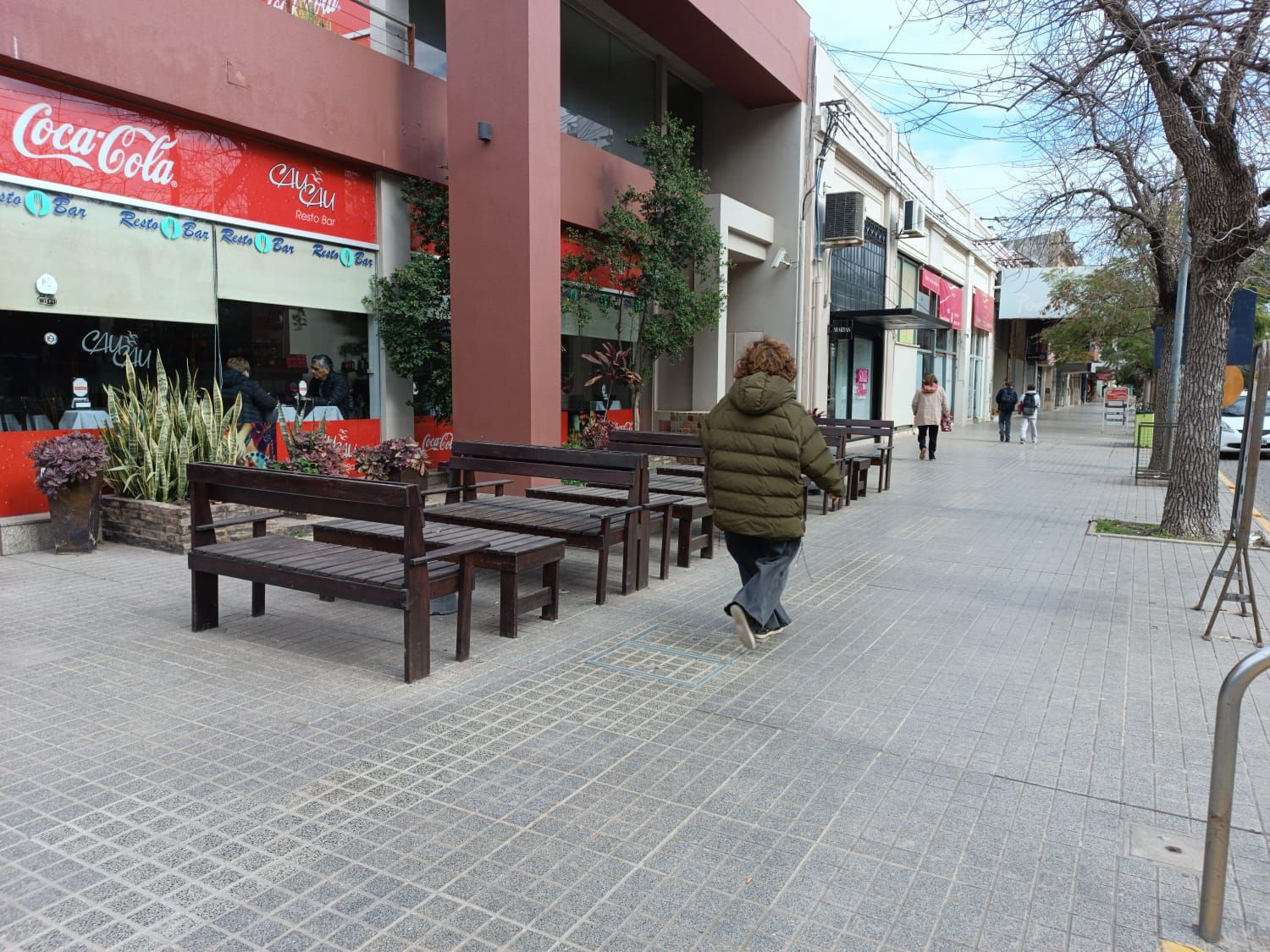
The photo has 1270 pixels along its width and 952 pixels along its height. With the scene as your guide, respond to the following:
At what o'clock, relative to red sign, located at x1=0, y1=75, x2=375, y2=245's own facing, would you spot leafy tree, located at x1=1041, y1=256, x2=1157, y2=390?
The leafy tree is roughly at 10 o'clock from the red sign.

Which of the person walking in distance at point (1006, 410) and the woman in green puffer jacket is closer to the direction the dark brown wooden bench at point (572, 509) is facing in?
the woman in green puffer jacket

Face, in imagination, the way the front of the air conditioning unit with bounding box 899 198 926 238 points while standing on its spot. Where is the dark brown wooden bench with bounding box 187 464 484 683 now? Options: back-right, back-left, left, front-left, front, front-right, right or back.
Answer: front-right

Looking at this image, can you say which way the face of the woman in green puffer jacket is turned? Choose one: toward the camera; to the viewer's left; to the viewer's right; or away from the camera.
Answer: away from the camera

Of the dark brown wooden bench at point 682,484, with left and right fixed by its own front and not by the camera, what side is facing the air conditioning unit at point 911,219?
back

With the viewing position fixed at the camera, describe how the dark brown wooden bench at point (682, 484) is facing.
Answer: facing the viewer and to the left of the viewer

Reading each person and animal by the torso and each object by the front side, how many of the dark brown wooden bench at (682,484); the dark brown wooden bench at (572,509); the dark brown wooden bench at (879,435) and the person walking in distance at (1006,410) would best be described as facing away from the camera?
1

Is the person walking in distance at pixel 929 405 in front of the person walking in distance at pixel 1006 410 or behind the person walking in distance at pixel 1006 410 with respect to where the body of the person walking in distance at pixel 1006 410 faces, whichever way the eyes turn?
behind

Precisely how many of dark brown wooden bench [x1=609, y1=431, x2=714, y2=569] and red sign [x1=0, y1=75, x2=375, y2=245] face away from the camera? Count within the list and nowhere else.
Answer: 0

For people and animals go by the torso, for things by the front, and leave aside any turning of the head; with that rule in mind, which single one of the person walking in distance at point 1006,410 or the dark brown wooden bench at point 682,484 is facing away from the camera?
the person walking in distance

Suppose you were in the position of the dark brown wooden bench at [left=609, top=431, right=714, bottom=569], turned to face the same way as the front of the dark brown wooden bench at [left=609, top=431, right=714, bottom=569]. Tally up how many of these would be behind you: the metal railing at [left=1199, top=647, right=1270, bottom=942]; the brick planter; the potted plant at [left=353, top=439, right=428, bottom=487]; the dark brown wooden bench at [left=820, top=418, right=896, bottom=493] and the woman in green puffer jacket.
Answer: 1

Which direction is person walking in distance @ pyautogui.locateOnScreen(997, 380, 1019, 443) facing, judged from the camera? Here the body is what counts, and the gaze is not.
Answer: away from the camera

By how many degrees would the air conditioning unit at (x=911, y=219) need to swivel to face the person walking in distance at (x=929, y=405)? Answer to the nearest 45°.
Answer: approximately 45° to its right

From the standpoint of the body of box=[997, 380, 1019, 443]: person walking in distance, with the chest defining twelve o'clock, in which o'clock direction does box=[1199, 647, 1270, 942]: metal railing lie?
The metal railing is roughly at 6 o'clock from the person walking in distance.

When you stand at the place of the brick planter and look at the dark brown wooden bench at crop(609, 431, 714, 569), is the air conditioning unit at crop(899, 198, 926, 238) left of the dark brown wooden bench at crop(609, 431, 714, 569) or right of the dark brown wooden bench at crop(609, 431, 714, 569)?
left

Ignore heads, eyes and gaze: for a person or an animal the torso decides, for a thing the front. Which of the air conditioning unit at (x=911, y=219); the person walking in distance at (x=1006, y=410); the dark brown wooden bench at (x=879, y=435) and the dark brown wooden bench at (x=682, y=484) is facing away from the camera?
the person walking in distance

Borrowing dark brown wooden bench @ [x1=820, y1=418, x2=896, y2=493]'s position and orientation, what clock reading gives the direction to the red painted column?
The red painted column is roughly at 12 o'clock from the dark brown wooden bench.

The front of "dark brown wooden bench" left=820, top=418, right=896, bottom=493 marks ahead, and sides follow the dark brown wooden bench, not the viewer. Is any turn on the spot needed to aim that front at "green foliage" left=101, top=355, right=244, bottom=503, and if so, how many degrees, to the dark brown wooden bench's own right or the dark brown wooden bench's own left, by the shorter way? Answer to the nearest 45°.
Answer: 0° — it already faces it
